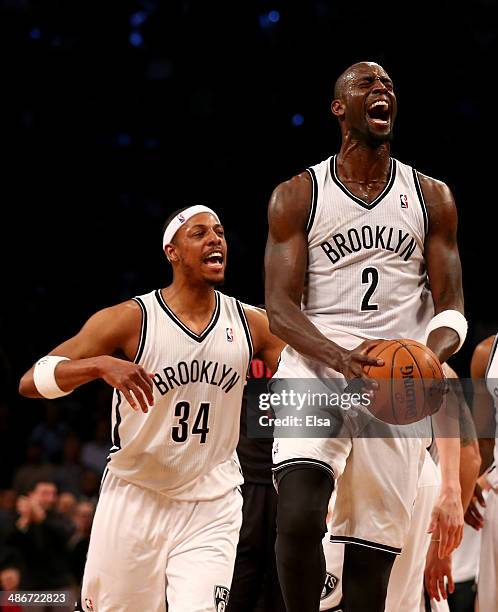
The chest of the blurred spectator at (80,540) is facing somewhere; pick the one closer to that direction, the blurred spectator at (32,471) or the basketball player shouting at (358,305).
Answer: the basketball player shouting

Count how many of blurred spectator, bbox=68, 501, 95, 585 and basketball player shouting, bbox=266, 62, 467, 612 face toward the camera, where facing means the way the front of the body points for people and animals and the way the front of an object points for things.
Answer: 2

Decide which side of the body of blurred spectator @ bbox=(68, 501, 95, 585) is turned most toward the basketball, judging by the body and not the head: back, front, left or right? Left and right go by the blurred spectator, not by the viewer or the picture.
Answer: front

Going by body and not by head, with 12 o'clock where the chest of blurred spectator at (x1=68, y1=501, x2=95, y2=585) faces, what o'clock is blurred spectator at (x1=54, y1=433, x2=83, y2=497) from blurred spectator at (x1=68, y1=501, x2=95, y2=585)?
blurred spectator at (x1=54, y1=433, x2=83, y2=497) is roughly at 6 o'clock from blurred spectator at (x1=68, y1=501, x2=95, y2=585).

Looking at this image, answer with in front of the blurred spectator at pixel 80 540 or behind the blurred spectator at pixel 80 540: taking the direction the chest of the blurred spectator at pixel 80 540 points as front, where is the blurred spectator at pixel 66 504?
behind

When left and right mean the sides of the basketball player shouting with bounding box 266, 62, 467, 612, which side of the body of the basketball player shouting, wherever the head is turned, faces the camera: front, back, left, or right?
front

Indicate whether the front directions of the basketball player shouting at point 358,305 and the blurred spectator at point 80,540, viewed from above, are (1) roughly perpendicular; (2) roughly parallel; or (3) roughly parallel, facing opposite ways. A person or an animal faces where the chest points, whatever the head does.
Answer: roughly parallel

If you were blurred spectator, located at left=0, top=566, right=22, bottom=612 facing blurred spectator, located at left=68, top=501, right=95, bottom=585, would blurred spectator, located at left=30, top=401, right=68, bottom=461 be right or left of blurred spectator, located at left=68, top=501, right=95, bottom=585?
left

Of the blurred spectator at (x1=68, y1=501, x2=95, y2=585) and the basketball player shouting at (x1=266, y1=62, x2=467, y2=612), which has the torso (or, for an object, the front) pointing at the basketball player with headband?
the blurred spectator

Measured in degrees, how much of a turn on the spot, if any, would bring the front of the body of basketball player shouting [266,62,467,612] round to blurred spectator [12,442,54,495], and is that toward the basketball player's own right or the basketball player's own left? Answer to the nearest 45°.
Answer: approximately 135° to the basketball player's own right

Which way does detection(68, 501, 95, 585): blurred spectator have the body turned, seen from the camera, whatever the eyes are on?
toward the camera

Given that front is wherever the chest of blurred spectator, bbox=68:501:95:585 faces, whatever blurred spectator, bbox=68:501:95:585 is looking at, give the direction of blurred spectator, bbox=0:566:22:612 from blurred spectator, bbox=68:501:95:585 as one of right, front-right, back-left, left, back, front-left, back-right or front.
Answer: front-right

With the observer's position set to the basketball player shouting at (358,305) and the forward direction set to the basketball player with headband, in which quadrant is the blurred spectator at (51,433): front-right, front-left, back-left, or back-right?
front-right

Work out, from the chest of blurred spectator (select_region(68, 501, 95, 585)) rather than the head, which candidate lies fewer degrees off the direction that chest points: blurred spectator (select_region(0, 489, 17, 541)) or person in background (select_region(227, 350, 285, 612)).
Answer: the person in background

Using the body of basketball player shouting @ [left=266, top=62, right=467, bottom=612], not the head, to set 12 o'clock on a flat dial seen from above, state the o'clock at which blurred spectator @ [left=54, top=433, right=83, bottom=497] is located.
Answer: The blurred spectator is roughly at 5 o'clock from the basketball player shouting.

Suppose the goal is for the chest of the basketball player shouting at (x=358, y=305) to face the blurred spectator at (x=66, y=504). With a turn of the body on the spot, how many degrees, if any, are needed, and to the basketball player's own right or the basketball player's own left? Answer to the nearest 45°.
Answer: approximately 135° to the basketball player's own right
